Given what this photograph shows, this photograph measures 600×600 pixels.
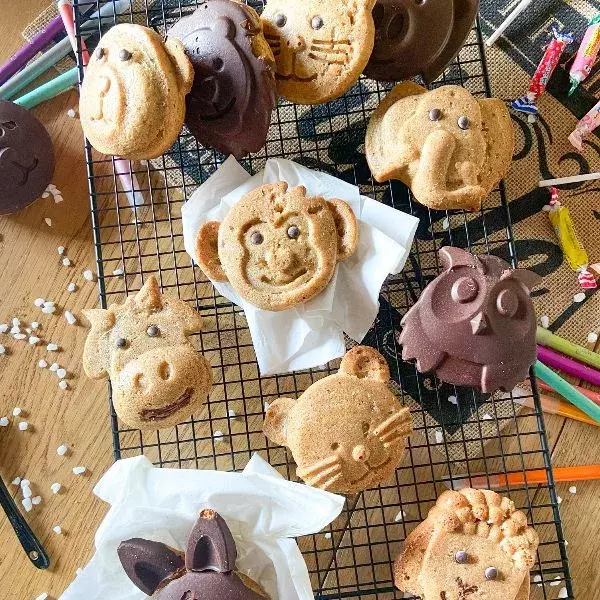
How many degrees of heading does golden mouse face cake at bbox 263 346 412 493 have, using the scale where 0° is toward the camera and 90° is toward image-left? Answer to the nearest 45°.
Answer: approximately 0°

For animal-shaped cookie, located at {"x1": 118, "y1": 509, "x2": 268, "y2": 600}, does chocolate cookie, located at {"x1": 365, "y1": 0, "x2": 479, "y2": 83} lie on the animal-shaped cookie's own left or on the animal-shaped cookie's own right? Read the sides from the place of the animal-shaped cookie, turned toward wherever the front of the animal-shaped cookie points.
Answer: on the animal-shaped cookie's own left
